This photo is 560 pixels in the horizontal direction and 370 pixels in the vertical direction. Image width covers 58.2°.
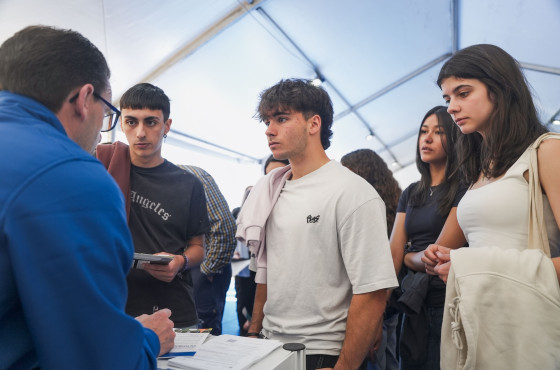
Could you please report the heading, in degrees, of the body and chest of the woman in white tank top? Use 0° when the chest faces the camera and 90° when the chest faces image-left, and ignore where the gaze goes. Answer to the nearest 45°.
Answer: approximately 45°

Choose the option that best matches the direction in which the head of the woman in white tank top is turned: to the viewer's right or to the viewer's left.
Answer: to the viewer's left

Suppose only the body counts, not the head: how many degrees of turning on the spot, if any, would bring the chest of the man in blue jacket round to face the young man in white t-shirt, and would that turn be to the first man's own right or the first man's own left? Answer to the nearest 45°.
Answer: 0° — they already face them

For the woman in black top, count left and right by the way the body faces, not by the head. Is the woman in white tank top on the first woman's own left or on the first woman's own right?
on the first woman's own left

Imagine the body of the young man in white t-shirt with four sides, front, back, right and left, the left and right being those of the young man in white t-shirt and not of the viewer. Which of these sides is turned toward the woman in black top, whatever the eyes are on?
back

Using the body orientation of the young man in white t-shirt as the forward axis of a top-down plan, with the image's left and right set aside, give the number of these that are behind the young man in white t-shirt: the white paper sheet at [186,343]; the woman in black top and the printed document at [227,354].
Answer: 1

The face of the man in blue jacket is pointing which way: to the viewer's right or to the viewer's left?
to the viewer's right
